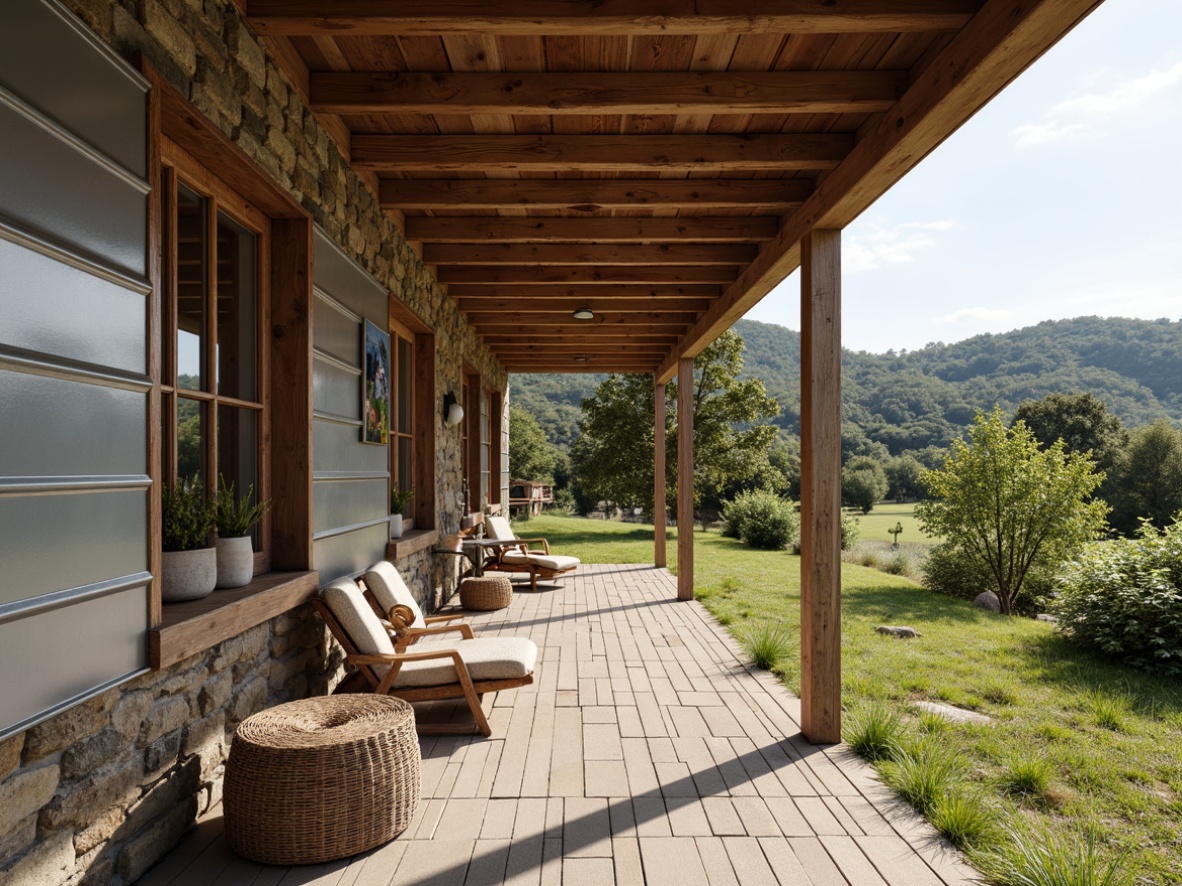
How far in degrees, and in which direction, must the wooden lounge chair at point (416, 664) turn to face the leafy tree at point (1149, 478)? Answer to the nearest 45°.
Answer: approximately 45° to its left

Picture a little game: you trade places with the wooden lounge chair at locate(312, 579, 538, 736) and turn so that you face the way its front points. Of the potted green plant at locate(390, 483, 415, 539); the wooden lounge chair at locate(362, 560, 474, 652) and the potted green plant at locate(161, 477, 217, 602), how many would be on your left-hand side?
2

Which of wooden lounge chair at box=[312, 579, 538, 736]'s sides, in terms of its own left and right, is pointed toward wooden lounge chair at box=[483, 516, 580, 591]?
left

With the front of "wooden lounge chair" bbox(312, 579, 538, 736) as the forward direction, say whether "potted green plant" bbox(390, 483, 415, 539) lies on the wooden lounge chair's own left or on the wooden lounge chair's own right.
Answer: on the wooden lounge chair's own left

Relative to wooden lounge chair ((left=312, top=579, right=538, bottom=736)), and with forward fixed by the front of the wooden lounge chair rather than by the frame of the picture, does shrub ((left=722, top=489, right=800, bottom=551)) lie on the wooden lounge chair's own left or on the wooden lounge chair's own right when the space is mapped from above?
on the wooden lounge chair's own left

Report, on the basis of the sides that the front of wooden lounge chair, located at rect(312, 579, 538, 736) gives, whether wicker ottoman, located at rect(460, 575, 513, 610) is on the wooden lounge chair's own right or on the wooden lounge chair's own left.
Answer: on the wooden lounge chair's own left

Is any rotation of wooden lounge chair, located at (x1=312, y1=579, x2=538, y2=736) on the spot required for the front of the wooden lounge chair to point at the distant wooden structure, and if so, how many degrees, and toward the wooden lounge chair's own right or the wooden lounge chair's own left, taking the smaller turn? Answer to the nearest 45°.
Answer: approximately 90° to the wooden lounge chair's own left

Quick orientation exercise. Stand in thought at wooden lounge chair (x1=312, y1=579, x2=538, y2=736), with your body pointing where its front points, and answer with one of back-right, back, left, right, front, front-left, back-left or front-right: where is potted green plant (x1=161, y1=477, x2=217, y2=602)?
back-right

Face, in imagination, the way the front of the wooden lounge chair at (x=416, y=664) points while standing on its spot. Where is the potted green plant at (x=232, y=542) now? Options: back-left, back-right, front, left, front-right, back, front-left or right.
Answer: back-right

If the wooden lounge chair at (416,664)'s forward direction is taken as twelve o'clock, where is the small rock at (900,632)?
The small rock is roughly at 11 o'clock from the wooden lounge chair.

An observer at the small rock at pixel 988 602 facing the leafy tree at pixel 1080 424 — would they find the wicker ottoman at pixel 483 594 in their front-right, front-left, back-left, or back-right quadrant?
back-left

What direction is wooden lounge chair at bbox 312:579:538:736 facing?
to the viewer's right

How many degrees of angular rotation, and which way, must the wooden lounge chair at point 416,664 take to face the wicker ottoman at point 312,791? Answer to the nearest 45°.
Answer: approximately 90° to its right

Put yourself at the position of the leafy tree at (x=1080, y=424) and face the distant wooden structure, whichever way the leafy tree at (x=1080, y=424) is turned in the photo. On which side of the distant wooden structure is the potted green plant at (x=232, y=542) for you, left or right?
left

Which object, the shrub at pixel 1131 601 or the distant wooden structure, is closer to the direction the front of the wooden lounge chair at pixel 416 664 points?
the shrub
